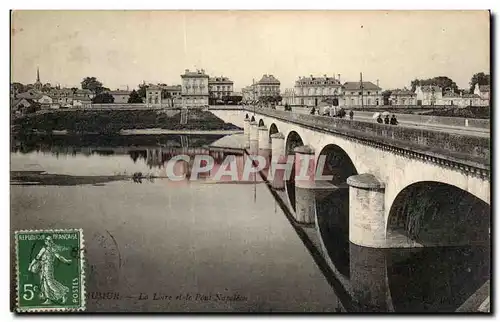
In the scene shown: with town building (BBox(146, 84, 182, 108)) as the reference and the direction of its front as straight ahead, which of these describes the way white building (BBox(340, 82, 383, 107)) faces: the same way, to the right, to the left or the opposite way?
the same way

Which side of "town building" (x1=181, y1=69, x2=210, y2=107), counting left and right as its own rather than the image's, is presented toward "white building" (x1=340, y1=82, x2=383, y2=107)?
left

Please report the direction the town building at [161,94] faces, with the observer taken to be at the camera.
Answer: facing the viewer

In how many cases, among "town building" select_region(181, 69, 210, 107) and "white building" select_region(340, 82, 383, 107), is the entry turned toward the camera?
2

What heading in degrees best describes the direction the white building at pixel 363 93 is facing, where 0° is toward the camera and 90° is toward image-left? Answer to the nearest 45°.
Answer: approximately 0°

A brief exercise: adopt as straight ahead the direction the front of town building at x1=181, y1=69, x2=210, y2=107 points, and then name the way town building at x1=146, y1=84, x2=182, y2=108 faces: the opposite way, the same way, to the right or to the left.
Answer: the same way

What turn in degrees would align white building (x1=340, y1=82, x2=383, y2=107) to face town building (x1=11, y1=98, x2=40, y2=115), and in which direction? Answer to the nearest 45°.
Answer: approximately 45° to its right

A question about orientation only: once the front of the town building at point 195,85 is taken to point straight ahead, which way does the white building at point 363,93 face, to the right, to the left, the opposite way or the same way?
the same way
